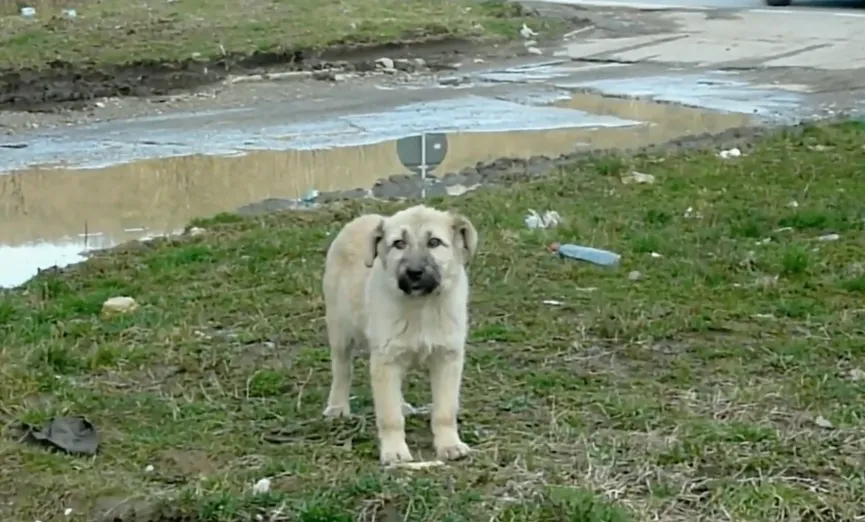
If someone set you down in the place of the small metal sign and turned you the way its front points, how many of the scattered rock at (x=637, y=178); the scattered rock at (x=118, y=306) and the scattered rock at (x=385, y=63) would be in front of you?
1

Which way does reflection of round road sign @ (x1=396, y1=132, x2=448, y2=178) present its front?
away from the camera

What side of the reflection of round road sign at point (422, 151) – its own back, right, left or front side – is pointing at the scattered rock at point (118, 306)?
back

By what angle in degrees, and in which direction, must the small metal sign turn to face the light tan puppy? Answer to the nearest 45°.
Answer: approximately 180°

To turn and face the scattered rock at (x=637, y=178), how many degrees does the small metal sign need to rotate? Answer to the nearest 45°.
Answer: approximately 135° to its right

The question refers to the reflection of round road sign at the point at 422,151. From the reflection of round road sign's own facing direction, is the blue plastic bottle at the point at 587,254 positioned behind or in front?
behind

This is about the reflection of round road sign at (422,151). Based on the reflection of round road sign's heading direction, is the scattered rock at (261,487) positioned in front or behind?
behind
